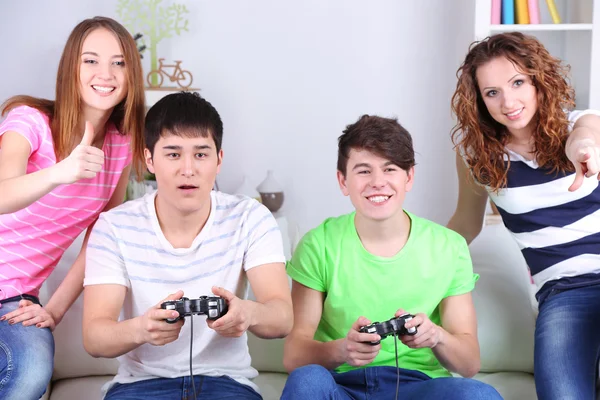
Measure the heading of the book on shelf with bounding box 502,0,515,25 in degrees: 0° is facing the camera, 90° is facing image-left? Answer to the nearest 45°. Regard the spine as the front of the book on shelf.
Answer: approximately 0°

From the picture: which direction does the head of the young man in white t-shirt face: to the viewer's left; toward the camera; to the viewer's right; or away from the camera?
toward the camera

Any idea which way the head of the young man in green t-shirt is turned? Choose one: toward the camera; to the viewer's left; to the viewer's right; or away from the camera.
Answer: toward the camera

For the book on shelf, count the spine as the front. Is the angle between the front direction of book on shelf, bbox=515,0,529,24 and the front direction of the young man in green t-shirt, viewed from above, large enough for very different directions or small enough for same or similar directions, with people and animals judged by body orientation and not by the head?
same or similar directions

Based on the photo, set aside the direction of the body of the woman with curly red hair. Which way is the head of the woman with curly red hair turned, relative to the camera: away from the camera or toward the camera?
toward the camera

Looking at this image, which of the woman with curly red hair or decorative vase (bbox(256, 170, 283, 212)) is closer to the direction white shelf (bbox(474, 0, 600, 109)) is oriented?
the woman with curly red hair

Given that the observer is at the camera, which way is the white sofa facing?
facing the viewer

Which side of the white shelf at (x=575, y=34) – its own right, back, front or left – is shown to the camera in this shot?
front

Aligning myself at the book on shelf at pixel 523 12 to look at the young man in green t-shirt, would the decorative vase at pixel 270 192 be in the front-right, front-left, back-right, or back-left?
front-right

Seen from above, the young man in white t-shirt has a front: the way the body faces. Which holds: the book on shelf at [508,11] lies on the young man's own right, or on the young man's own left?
on the young man's own left

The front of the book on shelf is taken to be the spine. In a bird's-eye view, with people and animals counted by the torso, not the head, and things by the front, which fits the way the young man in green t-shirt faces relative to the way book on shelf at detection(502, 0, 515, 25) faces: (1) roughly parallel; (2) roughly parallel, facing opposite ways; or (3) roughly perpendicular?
roughly parallel

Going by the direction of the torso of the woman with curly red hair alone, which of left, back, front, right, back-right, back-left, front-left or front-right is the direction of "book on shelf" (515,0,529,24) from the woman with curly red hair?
back

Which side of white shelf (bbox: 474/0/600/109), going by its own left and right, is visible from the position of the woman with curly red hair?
front
